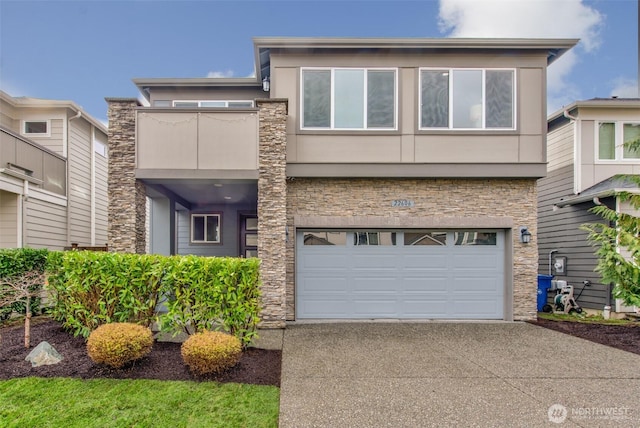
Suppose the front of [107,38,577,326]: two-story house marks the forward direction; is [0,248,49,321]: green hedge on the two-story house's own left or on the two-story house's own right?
on the two-story house's own right

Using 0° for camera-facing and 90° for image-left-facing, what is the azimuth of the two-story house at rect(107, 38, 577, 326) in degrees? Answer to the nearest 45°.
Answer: approximately 0°

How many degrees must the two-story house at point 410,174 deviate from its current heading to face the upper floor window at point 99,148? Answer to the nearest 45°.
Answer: approximately 135° to its right

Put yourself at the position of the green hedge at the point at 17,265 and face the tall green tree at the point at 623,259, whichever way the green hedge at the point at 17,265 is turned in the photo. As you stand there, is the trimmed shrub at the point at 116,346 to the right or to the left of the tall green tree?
right

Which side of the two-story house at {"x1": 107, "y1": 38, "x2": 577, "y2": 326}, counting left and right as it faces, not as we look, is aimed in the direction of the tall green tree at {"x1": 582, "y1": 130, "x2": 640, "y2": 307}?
left

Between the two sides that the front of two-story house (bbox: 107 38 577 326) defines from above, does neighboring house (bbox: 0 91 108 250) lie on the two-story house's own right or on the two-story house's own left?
on the two-story house's own right

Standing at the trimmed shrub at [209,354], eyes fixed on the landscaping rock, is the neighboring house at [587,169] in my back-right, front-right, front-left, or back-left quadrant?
back-right

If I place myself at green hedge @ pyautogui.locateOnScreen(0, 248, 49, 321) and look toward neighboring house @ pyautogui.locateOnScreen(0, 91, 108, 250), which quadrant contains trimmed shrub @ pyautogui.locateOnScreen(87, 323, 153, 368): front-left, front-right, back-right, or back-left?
back-right

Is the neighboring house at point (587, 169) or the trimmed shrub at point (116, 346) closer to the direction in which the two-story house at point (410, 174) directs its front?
the trimmed shrub

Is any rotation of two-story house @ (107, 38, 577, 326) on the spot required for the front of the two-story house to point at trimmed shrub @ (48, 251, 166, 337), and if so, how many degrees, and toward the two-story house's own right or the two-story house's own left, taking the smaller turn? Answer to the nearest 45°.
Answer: approximately 45° to the two-story house's own right
